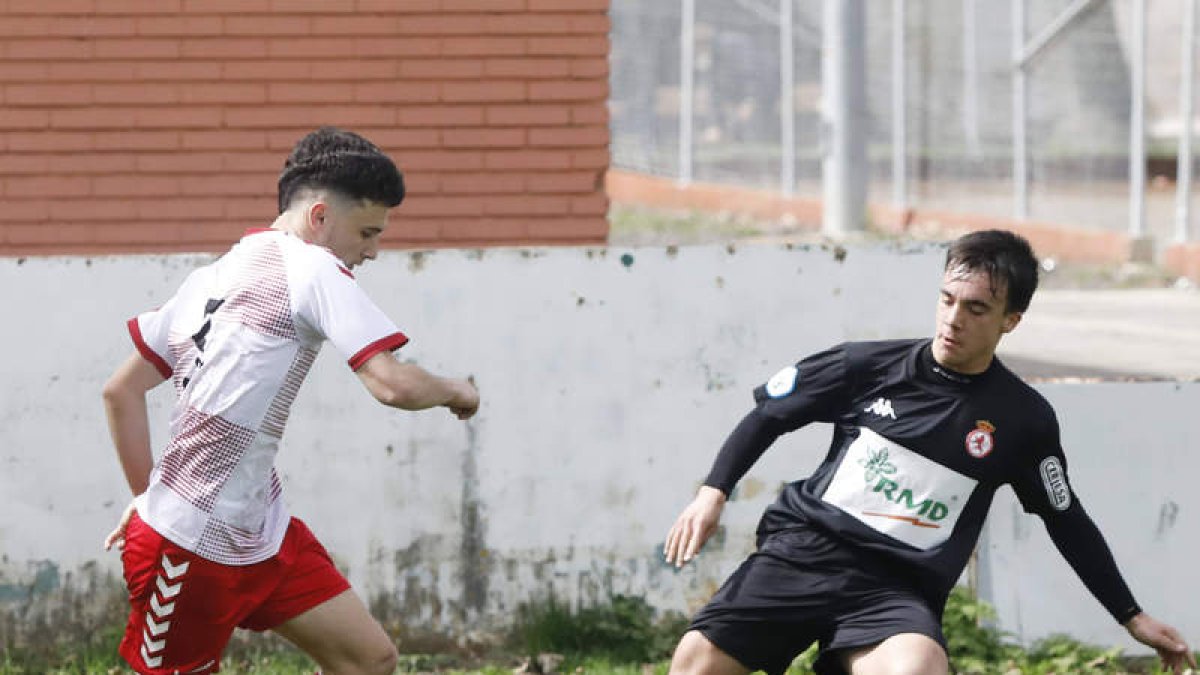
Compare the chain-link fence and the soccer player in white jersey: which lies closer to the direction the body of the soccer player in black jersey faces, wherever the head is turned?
the soccer player in white jersey

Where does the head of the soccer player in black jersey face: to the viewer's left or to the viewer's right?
to the viewer's left

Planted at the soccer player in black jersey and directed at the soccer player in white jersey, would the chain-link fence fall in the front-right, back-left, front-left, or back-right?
back-right

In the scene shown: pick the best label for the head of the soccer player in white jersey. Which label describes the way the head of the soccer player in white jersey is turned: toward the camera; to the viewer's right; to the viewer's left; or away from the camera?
to the viewer's right

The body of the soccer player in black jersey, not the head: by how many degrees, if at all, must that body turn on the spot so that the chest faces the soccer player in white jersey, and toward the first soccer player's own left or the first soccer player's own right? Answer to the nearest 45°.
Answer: approximately 90° to the first soccer player's own right

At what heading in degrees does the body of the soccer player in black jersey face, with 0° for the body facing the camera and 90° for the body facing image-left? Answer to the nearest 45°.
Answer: approximately 0°

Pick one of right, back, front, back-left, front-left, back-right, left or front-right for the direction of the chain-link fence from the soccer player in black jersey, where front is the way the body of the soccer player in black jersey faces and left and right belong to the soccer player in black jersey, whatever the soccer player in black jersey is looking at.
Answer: back
